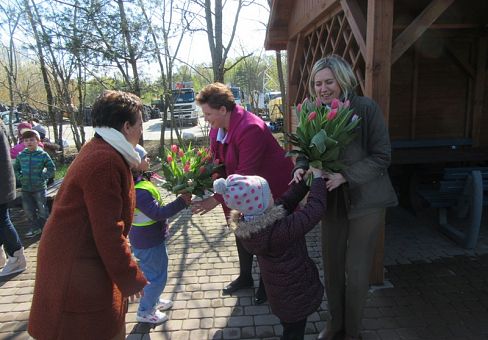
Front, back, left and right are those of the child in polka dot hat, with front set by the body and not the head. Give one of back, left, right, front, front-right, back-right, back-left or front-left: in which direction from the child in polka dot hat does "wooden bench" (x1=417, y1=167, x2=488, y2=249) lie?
front

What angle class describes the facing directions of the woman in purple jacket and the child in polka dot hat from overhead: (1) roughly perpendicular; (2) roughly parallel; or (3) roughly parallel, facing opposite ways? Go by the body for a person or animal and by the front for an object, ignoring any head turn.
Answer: roughly parallel, facing opposite ways

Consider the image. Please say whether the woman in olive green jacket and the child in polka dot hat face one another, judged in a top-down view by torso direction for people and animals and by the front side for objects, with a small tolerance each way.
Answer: yes

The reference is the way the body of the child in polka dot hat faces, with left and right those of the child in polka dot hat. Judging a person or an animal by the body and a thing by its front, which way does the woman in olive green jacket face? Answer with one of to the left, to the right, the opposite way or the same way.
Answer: the opposite way

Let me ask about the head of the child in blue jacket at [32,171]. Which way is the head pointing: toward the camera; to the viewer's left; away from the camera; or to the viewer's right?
toward the camera

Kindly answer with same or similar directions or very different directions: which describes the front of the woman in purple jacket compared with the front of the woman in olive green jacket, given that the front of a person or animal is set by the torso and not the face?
same or similar directions

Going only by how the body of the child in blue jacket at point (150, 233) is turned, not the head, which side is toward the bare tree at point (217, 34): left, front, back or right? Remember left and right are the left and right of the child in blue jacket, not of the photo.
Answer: left

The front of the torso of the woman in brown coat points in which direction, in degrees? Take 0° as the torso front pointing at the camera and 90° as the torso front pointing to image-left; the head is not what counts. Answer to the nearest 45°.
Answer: approximately 225°

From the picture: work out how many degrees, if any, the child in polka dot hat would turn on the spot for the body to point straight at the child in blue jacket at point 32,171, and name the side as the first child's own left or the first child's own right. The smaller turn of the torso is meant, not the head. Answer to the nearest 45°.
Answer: approximately 90° to the first child's own left

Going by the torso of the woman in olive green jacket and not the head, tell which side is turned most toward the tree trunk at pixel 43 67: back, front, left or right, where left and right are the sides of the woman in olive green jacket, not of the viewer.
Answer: right

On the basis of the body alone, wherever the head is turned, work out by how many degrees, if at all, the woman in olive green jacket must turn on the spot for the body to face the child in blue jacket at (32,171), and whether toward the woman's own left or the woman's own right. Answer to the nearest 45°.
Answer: approximately 45° to the woman's own right

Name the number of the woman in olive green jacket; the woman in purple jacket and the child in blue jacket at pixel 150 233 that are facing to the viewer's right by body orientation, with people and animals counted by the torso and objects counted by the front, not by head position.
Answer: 1

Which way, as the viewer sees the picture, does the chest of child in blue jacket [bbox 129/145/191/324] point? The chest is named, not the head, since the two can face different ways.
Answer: to the viewer's right

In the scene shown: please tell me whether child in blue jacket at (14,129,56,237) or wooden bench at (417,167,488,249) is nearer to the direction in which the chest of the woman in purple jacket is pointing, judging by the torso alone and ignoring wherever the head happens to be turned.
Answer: the child in blue jacket

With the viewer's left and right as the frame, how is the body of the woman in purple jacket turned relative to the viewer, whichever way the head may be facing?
facing the viewer and to the left of the viewer

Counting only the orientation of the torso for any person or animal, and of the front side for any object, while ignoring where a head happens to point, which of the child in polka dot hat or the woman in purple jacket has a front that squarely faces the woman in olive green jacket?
the child in polka dot hat

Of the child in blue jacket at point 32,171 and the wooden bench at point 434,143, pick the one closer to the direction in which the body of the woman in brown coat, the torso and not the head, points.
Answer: the wooden bench
